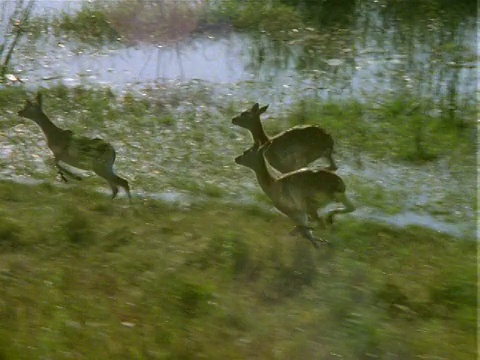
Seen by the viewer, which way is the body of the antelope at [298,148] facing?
to the viewer's left

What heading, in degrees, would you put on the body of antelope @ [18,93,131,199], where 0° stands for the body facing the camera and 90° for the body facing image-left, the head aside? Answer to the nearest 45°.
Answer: approximately 90°

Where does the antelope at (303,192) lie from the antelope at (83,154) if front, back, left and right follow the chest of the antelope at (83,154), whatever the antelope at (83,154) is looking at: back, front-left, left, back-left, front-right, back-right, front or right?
back-left

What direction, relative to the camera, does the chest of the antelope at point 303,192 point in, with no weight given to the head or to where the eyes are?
to the viewer's left

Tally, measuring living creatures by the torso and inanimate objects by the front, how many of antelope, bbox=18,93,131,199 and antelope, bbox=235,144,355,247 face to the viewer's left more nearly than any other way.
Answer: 2

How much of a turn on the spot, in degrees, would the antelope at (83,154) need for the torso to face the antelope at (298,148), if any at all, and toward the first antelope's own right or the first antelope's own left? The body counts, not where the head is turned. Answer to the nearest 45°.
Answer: approximately 180°

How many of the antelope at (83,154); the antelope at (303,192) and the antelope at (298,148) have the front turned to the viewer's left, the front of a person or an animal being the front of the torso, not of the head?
3

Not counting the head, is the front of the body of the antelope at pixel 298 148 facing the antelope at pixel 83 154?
yes

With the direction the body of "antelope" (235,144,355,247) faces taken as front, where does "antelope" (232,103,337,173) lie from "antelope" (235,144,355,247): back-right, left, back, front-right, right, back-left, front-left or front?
right

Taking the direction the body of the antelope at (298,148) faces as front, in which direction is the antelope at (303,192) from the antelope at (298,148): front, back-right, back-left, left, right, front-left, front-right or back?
left
